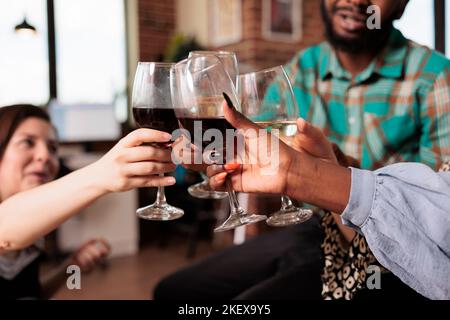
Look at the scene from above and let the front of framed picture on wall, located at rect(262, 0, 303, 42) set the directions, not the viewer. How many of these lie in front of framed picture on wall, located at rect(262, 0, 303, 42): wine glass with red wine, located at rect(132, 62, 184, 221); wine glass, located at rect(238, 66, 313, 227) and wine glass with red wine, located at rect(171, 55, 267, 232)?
3

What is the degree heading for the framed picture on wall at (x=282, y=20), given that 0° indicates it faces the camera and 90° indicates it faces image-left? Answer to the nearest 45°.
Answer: approximately 0°

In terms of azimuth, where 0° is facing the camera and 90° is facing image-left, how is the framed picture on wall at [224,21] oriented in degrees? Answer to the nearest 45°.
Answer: approximately 45°

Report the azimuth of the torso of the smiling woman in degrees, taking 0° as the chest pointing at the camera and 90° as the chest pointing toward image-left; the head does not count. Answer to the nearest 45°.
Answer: approximately 315°
